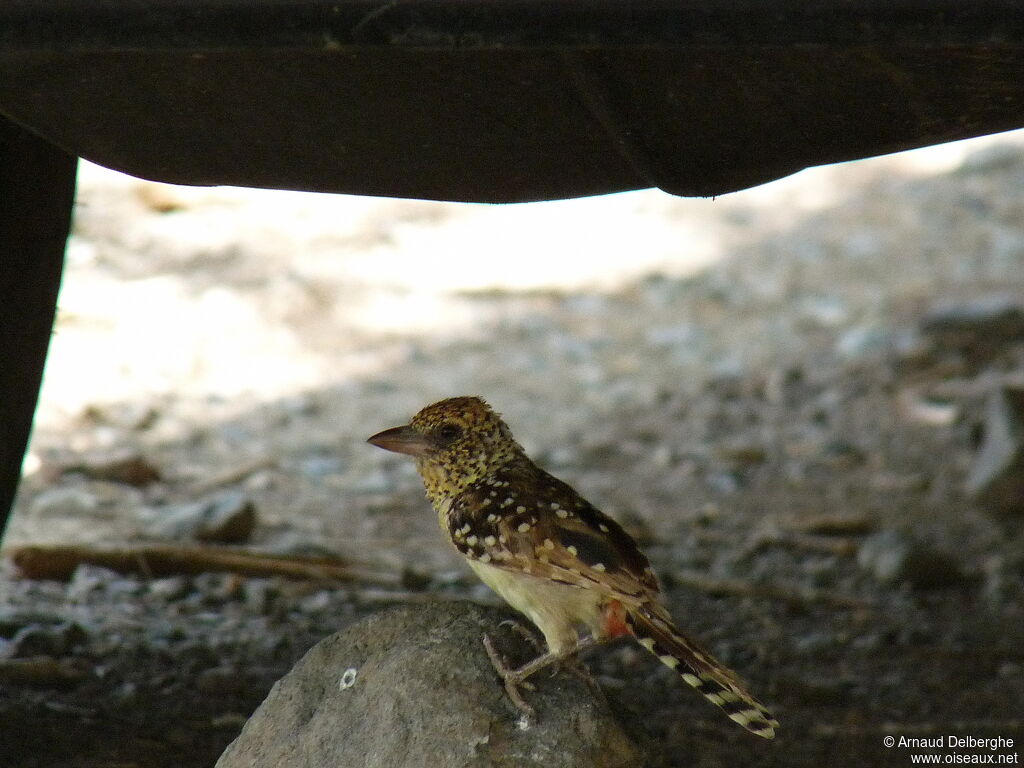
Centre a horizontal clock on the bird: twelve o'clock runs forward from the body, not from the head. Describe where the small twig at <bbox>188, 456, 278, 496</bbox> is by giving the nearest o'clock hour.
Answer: The small twig is roughly at 2 o'clock from the bird.

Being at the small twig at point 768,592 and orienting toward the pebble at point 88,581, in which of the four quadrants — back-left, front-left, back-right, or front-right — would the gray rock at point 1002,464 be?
back-right

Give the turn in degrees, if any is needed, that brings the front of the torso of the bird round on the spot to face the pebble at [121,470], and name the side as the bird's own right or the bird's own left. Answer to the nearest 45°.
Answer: approximately 45° to the bird's own right

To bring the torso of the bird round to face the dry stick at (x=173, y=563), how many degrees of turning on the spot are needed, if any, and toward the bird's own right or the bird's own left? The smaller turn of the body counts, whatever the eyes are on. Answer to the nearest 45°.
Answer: approximately 45° to the bird's own right

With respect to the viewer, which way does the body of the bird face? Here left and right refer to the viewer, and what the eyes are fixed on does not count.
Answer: facing to the left of the viewer

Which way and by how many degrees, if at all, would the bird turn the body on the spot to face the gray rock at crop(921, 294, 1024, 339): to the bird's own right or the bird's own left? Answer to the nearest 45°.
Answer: approximately 135° to the bird's own right

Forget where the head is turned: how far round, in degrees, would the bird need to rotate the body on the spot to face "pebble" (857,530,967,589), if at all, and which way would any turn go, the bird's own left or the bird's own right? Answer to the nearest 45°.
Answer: approximately 135° to the bird's own right

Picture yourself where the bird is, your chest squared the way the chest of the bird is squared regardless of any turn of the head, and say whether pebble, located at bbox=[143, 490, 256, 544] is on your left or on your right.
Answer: on your right
